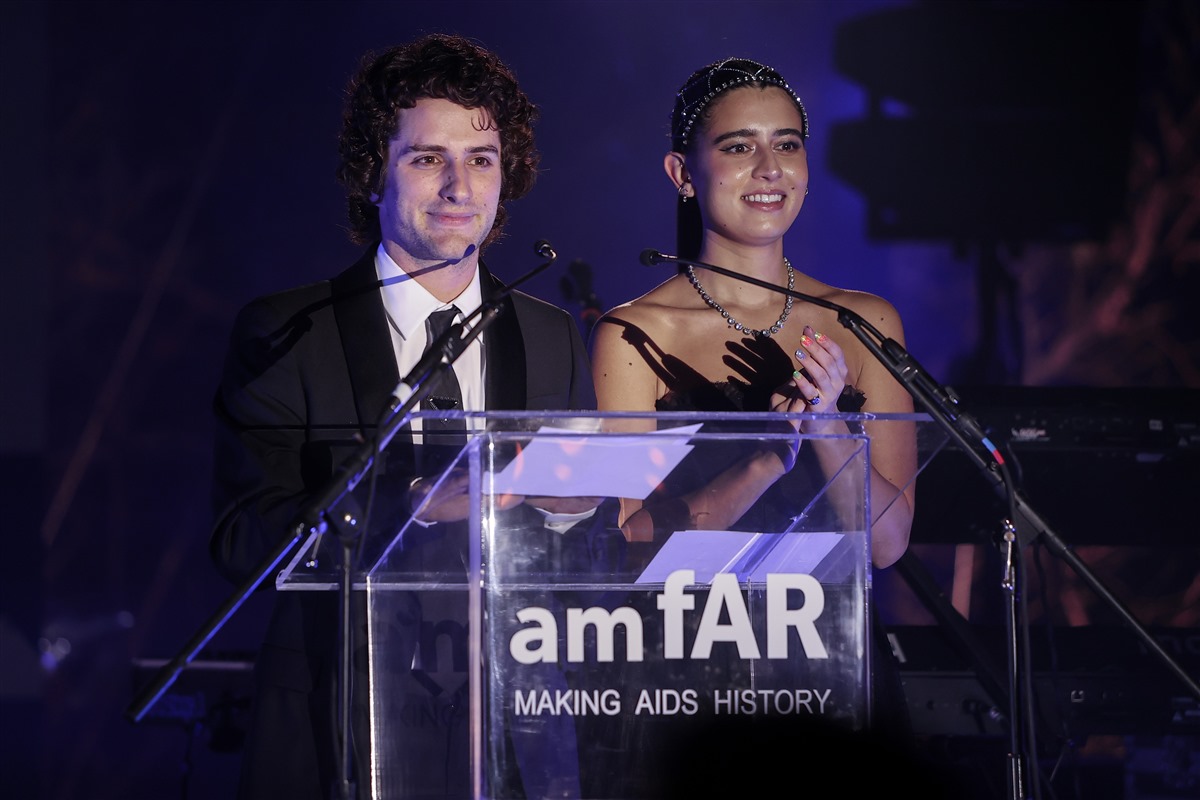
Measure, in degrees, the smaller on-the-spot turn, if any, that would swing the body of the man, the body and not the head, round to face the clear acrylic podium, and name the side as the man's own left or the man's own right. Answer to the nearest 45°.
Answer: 0° — they already face it

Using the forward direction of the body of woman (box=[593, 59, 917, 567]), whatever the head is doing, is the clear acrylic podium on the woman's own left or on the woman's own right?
on the woman's own right

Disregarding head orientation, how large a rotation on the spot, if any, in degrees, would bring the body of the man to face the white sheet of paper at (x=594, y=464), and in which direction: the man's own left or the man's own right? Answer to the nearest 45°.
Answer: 0° — they already face it

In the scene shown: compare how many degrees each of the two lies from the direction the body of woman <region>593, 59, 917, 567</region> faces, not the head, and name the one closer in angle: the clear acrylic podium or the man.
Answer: the clear acrylic podium

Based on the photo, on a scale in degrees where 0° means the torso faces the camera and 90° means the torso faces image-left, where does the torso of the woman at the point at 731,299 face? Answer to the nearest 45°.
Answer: approximately 315°

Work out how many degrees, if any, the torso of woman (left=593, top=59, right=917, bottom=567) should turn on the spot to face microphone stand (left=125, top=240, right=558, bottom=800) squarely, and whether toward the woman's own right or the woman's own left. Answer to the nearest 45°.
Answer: approximately 45° to the woman's own right
